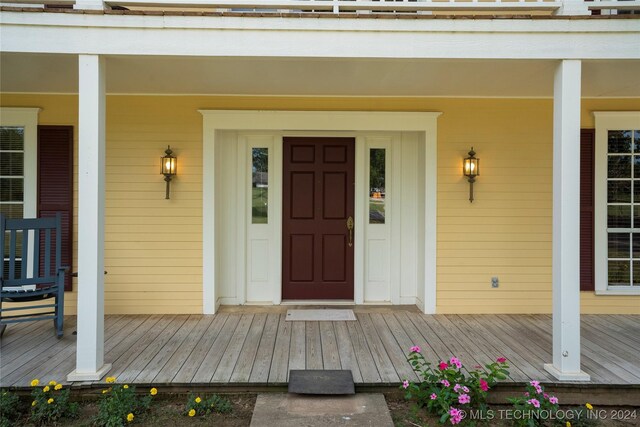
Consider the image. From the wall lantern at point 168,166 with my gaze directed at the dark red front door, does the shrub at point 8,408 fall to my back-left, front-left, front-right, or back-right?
back-right

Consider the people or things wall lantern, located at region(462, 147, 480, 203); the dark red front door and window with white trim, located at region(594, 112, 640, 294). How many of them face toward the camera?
3

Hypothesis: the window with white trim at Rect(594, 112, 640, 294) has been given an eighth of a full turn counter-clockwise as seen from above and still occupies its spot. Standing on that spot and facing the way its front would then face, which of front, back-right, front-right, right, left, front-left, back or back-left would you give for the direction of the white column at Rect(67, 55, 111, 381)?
right

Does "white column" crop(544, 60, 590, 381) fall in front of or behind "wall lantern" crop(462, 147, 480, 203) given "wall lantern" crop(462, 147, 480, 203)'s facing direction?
in front

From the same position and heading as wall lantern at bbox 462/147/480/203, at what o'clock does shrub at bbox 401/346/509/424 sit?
The shrub is roughly at 12 o'clock from the wall lantern.

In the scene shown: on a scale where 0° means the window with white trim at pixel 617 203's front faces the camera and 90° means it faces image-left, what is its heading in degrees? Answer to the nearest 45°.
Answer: approximately 0°

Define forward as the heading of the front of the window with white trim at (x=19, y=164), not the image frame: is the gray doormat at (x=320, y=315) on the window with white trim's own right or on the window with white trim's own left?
on the window with white trim's own left

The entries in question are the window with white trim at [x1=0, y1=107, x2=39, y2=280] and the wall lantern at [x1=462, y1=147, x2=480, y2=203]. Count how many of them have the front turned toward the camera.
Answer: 2

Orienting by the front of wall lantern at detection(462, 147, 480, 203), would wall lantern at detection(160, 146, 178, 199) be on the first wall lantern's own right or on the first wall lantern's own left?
on the first wall lantern's own right

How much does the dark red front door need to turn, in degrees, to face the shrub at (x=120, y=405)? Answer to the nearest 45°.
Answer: approximately 45° to its right

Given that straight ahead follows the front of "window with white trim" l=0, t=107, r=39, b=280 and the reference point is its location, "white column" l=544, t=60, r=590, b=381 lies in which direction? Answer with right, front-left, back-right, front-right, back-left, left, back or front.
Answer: front-left

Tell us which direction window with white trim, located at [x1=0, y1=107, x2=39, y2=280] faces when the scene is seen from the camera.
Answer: facing the viewer

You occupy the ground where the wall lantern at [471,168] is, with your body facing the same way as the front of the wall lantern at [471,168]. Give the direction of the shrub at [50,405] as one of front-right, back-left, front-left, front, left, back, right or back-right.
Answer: front-right
